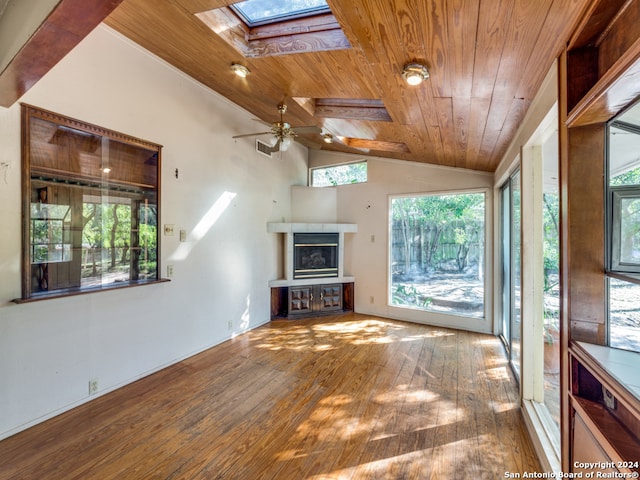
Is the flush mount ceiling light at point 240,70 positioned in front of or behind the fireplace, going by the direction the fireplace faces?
in front

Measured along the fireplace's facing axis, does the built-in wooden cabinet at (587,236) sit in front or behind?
in front

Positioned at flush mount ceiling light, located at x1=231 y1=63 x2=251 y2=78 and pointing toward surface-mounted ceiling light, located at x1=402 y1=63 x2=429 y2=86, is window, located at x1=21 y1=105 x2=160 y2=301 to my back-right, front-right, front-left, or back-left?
back-right

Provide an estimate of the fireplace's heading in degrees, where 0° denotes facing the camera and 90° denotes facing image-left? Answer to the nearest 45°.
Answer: approximately 0°

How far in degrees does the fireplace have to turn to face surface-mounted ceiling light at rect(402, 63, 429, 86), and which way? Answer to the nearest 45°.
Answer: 0° — it already faces it

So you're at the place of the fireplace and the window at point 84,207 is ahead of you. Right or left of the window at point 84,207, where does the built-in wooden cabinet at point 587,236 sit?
left
